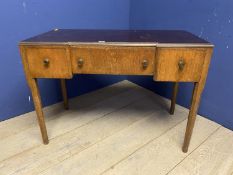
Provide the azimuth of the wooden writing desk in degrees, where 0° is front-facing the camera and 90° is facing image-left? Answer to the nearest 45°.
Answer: approximately 0°
